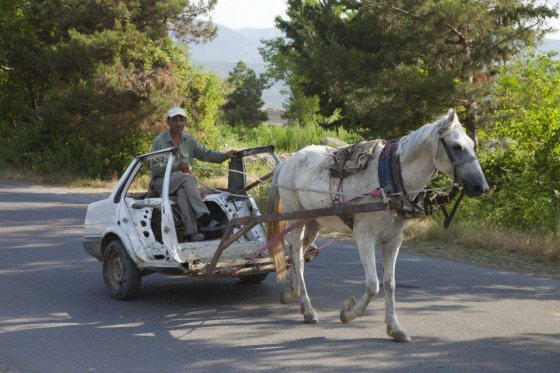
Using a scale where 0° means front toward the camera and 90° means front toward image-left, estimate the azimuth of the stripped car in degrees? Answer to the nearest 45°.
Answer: approximately 315°

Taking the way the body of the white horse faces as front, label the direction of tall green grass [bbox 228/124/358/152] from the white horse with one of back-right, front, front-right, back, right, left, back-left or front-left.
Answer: back-left

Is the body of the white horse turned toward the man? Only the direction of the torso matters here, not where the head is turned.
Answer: no

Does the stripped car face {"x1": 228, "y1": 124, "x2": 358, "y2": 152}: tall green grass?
no

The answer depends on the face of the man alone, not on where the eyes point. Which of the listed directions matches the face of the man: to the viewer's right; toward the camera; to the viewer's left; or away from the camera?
toward the camera

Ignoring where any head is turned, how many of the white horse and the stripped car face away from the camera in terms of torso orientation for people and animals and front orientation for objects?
0

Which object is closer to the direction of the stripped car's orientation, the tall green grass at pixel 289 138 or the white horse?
the white horse

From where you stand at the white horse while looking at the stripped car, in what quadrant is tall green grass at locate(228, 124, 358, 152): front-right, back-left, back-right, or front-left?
front-right

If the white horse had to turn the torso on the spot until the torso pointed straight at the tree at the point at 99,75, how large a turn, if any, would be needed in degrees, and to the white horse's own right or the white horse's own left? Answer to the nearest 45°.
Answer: approximately 180°

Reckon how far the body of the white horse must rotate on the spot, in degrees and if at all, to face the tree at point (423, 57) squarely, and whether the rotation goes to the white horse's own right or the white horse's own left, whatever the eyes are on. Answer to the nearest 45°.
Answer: approximately 135° to the white horse's own left

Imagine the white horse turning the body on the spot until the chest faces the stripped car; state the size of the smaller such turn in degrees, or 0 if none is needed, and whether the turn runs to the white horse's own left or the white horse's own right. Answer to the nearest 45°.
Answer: approximately 180°

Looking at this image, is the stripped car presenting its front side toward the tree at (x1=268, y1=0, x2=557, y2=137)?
no

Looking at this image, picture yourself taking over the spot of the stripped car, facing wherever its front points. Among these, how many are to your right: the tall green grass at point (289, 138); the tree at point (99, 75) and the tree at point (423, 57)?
0

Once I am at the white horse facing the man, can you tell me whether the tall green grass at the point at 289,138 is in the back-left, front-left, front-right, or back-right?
front-right

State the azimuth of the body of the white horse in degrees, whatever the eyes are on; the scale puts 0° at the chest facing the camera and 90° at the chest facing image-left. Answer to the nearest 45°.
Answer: approximately 315°

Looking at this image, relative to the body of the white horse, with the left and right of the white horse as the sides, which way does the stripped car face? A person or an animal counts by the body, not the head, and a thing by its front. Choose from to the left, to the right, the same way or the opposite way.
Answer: the same way

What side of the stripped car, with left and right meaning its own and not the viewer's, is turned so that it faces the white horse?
front
